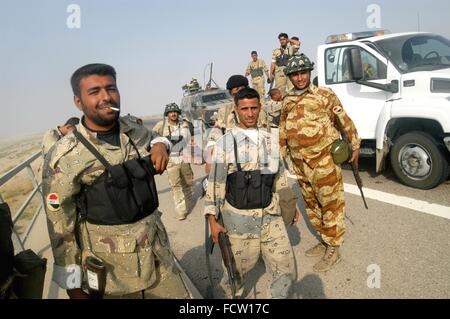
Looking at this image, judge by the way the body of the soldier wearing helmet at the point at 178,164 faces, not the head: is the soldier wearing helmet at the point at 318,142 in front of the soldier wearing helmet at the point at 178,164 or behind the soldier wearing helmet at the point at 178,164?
in front

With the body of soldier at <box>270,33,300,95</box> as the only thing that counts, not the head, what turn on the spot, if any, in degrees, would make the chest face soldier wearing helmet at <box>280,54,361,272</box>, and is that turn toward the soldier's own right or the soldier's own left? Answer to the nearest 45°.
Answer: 0° — they already face them

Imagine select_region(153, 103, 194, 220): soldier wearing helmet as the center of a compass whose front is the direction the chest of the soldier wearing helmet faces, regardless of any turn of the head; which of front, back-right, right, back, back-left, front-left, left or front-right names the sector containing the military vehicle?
back

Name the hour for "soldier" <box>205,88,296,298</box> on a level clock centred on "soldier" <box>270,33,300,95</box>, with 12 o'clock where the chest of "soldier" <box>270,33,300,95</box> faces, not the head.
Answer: "soldier" <box>205,88,296,298</box> is roughly at 12 o'clock from "soldier" <box>270,33,300,95</box>.

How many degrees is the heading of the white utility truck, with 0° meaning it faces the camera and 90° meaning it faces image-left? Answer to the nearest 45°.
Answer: approximately 315°

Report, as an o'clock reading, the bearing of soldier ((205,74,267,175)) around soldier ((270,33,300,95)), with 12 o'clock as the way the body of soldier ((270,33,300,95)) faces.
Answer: soldier ((205,74,267,175)) is roughly at 12 o'clock from soldier ((270,33,300,95)).

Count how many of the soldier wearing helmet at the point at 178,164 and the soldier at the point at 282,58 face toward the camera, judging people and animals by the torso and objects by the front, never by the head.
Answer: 2
